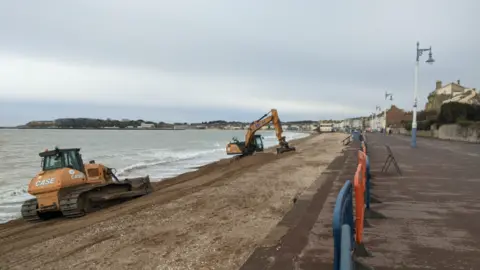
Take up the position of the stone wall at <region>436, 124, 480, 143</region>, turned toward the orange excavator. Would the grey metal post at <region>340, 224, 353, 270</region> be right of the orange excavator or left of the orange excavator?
left

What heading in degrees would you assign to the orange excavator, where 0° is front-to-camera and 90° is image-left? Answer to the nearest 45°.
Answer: approximately 270°

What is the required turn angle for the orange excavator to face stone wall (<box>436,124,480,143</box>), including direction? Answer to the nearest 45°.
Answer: approximately 45° to its left

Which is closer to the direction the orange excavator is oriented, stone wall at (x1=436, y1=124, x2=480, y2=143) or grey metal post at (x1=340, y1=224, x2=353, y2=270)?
the stone wall

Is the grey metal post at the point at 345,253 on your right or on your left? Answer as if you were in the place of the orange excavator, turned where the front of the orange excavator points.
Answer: on your right
